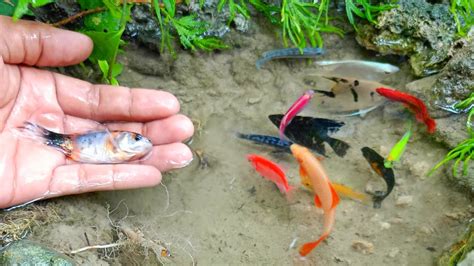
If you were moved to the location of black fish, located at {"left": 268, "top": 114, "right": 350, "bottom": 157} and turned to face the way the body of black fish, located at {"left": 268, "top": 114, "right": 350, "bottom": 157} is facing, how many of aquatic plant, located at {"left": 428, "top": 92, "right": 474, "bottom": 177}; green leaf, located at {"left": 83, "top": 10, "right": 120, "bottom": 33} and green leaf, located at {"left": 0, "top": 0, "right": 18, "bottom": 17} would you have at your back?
1

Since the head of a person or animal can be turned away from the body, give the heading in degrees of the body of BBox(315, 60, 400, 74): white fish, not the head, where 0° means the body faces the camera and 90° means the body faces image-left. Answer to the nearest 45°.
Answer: approximately 270°

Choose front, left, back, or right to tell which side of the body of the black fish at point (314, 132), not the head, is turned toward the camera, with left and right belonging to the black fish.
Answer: left

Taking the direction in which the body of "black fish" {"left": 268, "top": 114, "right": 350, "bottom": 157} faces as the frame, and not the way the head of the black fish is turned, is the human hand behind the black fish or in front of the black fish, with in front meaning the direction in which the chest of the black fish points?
in front

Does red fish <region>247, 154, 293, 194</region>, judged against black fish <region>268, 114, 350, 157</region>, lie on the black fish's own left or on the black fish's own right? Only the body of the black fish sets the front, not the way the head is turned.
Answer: on the black fish's own left

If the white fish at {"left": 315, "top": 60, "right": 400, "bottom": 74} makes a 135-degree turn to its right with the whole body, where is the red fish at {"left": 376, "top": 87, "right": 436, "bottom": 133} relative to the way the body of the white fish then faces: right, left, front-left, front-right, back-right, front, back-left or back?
left

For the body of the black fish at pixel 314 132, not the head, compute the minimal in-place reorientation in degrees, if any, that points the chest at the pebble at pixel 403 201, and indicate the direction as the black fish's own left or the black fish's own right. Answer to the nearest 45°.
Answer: approximately 135° to the black fish's own left

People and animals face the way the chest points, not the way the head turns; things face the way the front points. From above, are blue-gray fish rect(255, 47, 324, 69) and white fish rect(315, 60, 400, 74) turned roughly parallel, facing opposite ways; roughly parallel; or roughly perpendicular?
roughly parallel

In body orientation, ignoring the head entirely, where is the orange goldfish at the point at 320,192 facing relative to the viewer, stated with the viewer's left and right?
facing away from the viewer and to the left of the viewer

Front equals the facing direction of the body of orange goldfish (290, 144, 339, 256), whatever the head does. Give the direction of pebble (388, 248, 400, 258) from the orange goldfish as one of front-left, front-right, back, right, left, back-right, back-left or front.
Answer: back-right

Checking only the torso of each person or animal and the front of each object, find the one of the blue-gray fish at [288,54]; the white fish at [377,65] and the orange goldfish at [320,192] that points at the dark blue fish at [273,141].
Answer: the orange goldfish
